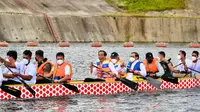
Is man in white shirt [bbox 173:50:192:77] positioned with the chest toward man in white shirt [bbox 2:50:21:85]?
yes

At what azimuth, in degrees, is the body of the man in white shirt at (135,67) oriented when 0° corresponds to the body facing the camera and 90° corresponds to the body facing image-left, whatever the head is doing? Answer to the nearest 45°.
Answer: approximately 45°

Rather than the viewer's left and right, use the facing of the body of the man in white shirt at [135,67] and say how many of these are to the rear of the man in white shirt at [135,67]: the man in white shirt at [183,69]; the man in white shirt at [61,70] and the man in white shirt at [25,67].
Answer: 1

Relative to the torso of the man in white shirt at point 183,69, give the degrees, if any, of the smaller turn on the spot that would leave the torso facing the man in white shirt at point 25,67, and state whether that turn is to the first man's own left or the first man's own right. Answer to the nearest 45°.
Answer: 0° — they already face them

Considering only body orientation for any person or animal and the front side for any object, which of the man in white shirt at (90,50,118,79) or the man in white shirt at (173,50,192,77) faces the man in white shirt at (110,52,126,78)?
the man in white shirt at (173,50,192,77)

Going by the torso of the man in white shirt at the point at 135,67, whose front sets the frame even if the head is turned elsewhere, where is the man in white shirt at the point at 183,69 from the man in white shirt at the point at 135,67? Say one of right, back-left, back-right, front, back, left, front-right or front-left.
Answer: back

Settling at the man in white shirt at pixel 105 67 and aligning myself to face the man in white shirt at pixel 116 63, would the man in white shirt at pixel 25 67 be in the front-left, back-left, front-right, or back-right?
back-left

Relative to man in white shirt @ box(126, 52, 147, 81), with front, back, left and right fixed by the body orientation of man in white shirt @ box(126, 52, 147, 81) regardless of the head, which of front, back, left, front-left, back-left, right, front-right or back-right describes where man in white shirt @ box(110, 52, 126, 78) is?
front-right
